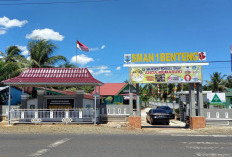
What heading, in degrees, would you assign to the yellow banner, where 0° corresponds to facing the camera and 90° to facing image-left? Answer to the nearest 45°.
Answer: approximately 0°

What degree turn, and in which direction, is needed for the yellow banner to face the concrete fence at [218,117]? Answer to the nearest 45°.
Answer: approximately 90° to its left

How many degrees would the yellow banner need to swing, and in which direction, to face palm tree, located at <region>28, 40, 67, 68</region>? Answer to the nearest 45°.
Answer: approximately 135° to its right
